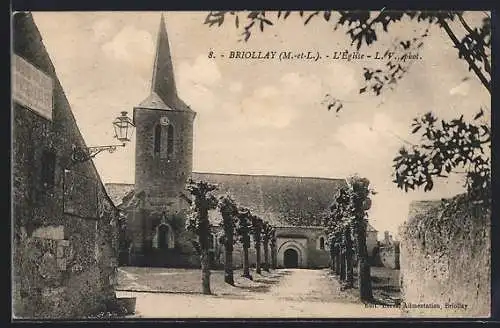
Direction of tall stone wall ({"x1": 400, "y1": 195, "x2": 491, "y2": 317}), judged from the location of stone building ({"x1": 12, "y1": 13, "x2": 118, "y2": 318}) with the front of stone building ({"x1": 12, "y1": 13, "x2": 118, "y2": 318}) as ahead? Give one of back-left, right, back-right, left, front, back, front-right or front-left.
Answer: front-left

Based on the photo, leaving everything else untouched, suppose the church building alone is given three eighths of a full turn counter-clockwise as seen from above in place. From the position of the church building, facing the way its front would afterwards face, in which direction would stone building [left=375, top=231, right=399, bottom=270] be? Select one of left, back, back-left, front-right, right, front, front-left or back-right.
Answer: front-right
